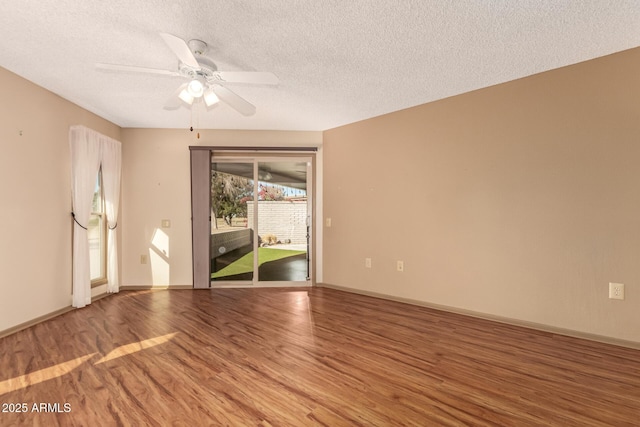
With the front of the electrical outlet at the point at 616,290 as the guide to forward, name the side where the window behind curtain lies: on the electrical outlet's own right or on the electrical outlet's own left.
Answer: on the electrical outlet's own right

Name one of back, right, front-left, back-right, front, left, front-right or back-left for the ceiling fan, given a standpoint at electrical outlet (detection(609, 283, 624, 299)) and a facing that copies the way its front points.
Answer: front-right

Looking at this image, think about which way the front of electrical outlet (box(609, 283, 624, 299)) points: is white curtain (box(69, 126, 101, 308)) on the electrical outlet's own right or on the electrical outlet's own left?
on the electrical outlet's own right

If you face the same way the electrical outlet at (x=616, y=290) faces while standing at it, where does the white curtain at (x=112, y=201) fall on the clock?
The white curtain is roughly at 2 o'clock from the electrical outlet.

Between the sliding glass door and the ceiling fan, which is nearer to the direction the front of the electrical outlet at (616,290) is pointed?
the ceiling fan

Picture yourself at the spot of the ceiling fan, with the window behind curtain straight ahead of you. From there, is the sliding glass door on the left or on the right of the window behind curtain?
right

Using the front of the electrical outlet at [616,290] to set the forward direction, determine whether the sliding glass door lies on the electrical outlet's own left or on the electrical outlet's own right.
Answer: on the electrical outlet's own right
